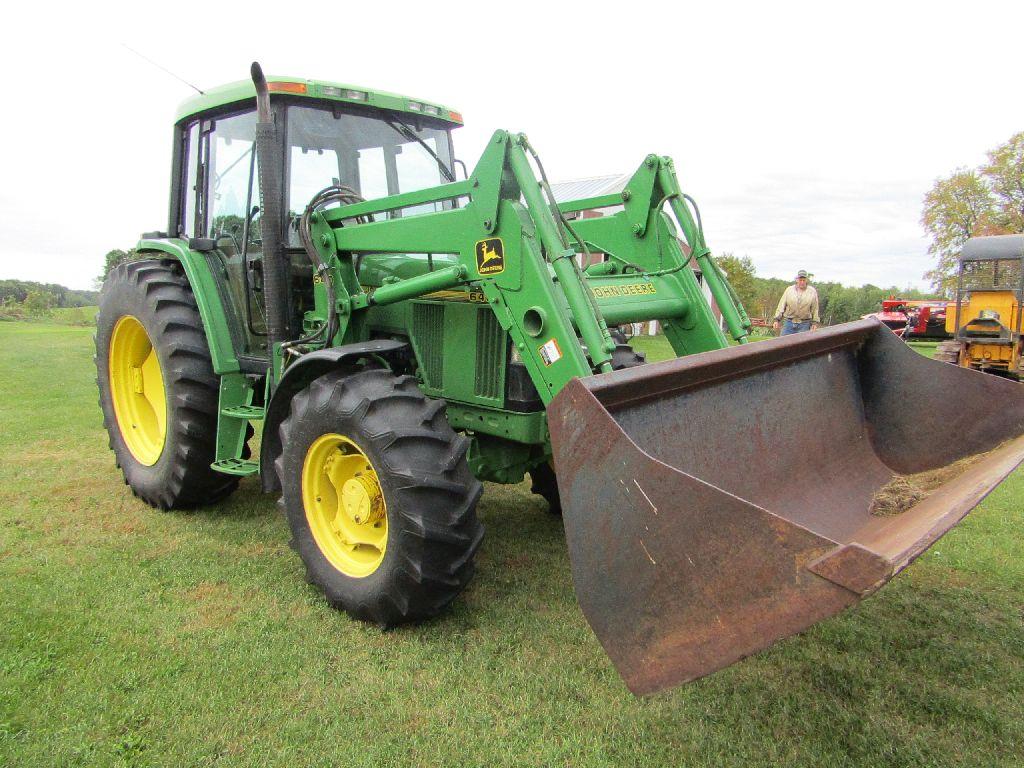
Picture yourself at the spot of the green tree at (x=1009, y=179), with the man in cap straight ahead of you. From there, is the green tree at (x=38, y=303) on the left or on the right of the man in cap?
right

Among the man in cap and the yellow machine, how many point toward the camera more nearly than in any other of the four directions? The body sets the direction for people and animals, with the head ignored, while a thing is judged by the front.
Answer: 1

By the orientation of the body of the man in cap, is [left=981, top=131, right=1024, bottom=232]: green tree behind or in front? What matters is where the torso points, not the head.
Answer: behind

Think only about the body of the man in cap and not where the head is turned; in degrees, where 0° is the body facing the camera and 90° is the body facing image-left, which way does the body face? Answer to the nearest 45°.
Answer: approximately 0°

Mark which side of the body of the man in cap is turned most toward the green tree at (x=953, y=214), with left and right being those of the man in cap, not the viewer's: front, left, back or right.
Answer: back
